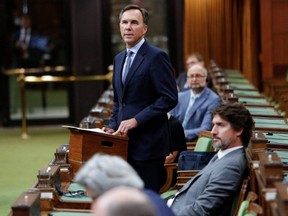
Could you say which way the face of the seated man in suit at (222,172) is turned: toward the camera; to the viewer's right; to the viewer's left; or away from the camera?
to the viewer's left

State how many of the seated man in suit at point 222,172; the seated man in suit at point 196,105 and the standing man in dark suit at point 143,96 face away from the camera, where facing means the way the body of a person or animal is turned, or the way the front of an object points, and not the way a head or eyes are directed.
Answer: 0

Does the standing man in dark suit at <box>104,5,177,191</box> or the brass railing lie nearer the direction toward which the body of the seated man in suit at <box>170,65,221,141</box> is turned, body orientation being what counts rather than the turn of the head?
the standing man in dark suit

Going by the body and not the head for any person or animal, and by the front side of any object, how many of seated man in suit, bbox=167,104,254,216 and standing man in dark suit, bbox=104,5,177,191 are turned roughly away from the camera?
0

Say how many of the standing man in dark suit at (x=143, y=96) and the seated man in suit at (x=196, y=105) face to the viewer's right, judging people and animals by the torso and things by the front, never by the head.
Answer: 0

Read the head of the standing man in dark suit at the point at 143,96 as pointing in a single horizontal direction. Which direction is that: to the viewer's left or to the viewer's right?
to the viewer's left

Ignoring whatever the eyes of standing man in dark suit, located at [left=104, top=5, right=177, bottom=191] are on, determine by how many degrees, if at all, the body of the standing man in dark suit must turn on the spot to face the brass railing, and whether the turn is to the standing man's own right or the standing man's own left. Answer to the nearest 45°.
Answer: approximately 135° to the standing man's own right

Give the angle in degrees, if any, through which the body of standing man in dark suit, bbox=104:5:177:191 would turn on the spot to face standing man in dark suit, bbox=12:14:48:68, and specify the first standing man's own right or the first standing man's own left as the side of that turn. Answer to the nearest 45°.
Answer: approximately 135° to the first standing man's own right

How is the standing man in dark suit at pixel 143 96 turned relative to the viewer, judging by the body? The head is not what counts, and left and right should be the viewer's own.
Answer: facing the viewer and to the left of the viewer

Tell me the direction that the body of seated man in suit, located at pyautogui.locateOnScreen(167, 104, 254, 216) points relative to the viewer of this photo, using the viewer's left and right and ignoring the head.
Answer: facing to the left of the viewer

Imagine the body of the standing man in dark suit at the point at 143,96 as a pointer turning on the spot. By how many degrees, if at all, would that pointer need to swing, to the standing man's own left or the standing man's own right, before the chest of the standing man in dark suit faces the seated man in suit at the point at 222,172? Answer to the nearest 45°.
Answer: approximately 90° to the standing man's own left

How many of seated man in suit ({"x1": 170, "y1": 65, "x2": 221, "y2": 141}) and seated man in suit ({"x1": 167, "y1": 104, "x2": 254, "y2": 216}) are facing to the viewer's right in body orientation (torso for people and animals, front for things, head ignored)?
0

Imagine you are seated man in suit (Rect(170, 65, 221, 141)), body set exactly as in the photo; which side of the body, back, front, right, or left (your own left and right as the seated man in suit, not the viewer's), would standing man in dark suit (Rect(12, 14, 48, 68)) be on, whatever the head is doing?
right
